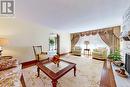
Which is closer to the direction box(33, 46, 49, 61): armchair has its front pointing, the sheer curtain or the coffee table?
the coffee table

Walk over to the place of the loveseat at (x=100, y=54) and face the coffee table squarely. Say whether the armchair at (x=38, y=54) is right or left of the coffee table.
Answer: right

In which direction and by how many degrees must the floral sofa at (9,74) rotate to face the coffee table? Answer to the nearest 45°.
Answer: approximately 45° to its left

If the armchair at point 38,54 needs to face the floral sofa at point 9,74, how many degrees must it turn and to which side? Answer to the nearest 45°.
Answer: approximately 45° to its right

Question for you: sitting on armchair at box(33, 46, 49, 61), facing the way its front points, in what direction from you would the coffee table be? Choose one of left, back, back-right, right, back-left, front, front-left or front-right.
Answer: front-right

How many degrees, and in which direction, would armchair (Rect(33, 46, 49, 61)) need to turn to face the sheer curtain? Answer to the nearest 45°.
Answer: approximately 90° to its left

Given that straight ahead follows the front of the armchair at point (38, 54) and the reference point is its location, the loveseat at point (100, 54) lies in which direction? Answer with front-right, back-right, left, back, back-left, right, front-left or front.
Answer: front-left

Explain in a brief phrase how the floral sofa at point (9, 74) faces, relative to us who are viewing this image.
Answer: facing the viewer and to the right of the viewer

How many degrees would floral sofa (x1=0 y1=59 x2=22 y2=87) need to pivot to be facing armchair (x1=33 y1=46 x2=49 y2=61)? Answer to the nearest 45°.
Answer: approximately 90° to its left

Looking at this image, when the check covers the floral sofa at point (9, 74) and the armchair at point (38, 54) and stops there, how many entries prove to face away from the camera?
0

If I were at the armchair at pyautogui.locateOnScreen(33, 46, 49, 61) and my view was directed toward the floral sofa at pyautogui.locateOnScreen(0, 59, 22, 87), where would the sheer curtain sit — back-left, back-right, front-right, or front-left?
back-left
